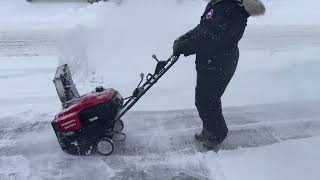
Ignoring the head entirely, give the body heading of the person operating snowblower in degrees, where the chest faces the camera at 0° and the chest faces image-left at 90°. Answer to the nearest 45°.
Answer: approximately 90°
